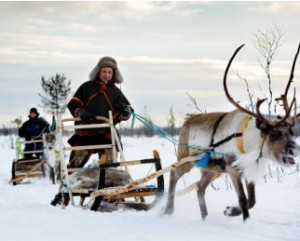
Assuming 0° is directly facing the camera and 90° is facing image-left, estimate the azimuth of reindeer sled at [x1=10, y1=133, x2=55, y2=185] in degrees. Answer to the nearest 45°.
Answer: approximately 0°

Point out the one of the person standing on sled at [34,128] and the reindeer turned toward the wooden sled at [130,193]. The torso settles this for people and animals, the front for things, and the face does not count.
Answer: the person standing on sled

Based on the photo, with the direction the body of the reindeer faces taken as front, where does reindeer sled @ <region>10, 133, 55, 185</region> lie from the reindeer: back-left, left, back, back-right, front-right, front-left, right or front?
back

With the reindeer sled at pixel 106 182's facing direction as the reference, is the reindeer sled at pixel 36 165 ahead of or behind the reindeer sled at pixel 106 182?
behind

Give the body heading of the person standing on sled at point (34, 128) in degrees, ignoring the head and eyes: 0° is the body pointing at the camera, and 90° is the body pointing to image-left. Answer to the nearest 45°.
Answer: approximately 0°

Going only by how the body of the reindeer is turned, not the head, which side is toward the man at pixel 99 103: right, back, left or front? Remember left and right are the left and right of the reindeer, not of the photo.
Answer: back

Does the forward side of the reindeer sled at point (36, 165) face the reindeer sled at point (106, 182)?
yes
